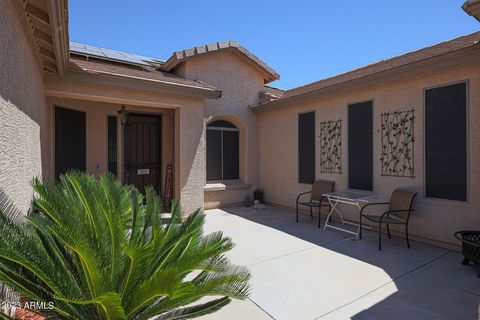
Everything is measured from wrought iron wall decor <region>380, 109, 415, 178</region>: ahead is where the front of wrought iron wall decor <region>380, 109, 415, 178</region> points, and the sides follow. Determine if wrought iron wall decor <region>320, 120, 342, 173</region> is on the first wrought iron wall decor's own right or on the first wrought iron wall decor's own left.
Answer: on the first wrought iron wall decor's own right

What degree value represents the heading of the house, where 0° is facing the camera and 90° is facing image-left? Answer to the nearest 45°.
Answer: approximately 315°

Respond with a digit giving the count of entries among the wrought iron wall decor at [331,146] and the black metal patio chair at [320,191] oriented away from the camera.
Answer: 0

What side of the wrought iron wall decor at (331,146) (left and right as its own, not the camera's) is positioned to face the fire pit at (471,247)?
left

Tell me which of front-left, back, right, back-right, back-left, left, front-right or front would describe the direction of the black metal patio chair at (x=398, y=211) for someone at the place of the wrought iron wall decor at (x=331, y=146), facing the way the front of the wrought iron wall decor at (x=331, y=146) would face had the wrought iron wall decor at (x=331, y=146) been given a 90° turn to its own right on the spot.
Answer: back

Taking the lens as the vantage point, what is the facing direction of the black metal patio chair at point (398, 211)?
facing the viewer and to the left of the viewer

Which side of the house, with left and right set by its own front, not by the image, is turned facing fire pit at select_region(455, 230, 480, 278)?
front

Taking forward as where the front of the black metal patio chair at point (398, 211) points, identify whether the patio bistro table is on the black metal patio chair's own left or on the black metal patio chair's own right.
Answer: on the black metal patio chair's own right

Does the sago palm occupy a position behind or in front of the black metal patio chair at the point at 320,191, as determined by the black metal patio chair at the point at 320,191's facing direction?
in front

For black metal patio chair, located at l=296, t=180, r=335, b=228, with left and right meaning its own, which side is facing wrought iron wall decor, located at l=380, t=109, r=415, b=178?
left

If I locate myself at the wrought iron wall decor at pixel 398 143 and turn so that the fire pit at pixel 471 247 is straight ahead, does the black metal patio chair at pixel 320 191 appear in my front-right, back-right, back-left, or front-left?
back-right
